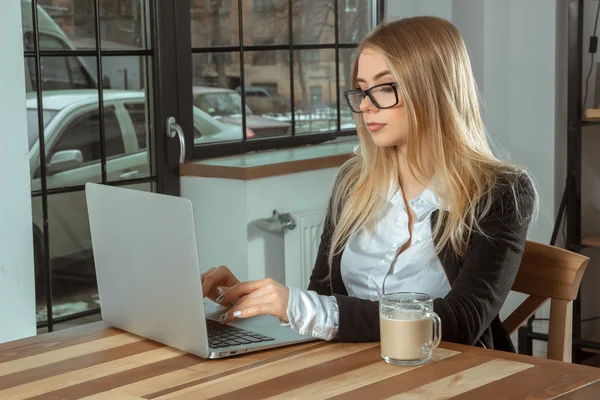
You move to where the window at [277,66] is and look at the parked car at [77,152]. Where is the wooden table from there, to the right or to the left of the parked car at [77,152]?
left

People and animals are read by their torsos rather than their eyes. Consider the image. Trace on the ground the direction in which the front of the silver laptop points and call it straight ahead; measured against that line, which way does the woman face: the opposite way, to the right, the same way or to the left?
the opposite way

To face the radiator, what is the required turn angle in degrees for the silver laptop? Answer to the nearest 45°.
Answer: approximately 45° to its left

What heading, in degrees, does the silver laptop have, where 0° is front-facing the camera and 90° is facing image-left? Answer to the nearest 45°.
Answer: approximately 225°

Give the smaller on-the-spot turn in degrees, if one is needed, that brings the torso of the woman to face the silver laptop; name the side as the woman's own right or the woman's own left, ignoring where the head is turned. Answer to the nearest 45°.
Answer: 0° — they already face it

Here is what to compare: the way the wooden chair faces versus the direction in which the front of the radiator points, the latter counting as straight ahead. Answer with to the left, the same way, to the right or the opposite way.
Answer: to the right

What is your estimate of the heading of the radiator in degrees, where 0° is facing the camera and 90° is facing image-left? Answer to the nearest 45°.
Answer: approximately 315°

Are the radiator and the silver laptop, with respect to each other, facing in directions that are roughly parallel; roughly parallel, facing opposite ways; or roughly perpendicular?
roughly perpendicular

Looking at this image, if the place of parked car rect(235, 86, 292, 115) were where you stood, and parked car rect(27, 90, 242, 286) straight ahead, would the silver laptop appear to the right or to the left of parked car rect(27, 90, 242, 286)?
left
